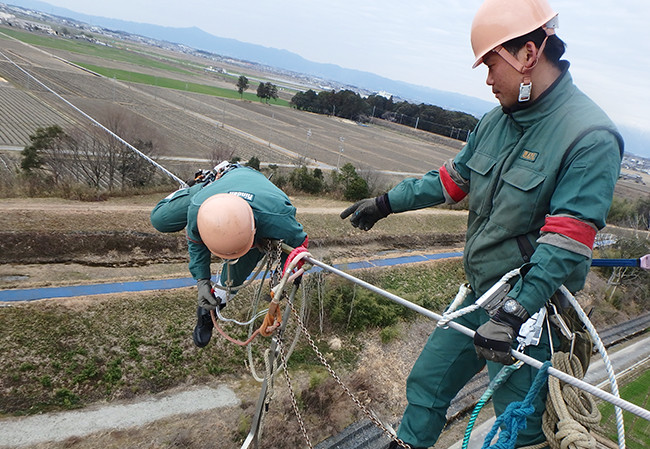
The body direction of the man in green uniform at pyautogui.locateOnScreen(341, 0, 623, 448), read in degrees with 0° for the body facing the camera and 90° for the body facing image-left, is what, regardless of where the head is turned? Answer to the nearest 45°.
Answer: approximately 45°

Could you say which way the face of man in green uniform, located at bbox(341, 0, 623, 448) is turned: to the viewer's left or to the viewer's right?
to the viewer's left

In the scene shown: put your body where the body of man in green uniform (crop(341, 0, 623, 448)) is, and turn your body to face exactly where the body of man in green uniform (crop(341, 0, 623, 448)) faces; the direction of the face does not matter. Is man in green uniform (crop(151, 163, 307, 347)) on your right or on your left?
on your right
